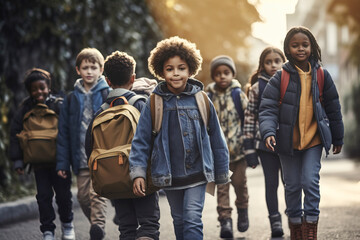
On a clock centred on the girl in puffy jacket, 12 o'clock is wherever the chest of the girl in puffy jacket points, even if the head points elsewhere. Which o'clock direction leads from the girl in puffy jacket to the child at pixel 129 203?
The child is roughly at 2 o'clock from the girl in puffy jacket.

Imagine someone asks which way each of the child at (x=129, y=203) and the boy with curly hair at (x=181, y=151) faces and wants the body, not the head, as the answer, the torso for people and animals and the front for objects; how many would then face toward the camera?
1

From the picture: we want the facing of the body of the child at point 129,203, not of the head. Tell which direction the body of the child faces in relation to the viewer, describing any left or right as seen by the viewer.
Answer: facing away from the viewer

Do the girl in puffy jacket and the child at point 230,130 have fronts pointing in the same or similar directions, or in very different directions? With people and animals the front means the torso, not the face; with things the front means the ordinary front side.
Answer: same or similar directions

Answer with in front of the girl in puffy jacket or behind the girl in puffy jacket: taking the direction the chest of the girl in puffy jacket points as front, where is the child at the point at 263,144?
behind

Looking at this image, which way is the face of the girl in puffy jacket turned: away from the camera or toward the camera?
toward the camera

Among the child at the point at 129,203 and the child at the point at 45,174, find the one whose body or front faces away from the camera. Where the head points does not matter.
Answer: the child at the point at 129,203

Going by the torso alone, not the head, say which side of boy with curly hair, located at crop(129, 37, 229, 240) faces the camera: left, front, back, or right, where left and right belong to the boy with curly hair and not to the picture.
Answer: front

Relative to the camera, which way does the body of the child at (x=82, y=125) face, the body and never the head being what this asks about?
toward the camera

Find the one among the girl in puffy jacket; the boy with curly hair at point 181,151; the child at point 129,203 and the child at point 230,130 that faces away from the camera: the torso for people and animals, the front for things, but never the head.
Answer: the child at point 129,203

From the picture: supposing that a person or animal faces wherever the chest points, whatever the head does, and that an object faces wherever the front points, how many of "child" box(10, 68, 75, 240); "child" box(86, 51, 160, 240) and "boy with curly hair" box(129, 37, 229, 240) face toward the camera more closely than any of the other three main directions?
2

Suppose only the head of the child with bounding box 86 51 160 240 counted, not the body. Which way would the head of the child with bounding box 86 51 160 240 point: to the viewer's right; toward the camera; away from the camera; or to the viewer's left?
away from the camera

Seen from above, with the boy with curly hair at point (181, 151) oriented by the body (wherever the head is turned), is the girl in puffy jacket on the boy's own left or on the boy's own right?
on the boy's own left

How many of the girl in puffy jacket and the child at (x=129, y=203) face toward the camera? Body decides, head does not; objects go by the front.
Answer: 1
